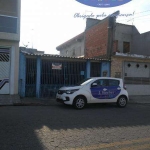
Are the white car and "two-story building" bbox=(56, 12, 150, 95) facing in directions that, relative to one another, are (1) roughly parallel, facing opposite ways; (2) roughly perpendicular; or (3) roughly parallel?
roughly perpendicular

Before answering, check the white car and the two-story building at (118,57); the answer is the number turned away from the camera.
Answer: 0

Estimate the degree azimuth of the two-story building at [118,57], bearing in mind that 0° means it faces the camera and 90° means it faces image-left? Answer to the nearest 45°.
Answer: approximately 315°

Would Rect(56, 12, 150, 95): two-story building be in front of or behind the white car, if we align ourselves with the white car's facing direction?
behind

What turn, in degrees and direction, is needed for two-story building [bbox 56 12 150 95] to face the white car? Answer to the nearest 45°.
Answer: approximately 45° to its right
